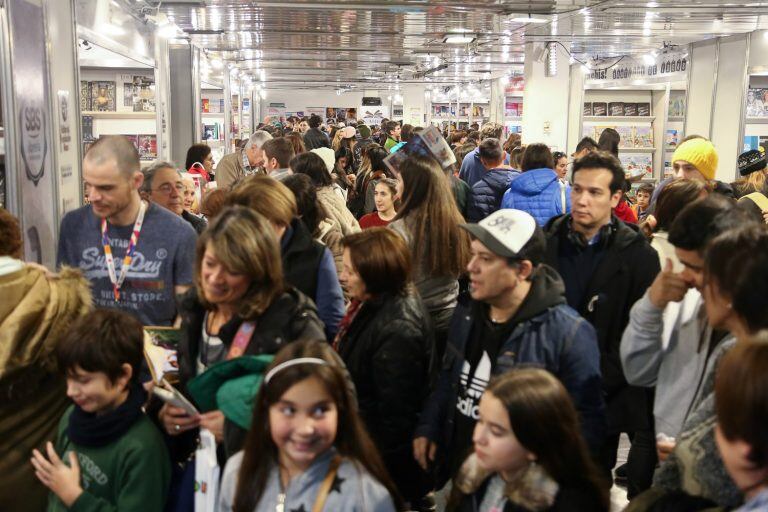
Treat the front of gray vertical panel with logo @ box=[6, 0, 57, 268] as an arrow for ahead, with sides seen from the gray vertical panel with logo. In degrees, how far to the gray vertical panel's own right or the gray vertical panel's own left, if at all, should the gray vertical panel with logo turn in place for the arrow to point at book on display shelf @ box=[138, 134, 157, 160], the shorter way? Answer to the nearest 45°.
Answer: approximately 135° to the gray vertical panel's own left

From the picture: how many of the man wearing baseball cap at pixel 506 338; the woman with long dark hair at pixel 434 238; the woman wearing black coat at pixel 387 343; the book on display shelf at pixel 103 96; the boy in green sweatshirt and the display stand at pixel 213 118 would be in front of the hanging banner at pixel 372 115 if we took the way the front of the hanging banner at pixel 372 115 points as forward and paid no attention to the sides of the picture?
6

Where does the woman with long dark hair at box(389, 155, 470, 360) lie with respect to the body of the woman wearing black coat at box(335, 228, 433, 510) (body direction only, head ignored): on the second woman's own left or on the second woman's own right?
on the second woman's own right

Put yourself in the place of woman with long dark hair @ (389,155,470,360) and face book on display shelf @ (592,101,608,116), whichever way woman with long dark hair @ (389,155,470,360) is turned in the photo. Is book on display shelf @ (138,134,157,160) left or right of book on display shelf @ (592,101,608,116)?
left

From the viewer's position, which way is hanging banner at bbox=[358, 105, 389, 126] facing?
facing the viewer

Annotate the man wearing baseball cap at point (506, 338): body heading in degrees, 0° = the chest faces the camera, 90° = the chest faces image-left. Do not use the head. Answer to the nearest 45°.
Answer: approximately 45°

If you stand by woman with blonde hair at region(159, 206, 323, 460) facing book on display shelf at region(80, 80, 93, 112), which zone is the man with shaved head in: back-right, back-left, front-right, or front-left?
front-left

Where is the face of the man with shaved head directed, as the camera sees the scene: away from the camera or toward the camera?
toward the camera

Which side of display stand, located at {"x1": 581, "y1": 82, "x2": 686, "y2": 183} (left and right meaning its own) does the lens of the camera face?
front

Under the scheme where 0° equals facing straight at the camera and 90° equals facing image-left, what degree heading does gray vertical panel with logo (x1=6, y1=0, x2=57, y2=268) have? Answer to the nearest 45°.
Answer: approximately 315°

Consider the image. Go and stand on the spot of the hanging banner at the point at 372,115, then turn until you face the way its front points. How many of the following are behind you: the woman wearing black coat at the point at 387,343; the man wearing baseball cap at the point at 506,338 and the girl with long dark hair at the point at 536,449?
0

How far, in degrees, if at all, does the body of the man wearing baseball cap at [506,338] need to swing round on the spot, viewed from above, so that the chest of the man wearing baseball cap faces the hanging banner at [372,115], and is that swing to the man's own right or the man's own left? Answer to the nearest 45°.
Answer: approximately 135° to the man's own right

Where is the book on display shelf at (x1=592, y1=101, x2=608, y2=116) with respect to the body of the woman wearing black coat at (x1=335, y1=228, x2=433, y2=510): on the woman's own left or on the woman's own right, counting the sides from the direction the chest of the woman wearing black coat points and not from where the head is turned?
on the woman's own right

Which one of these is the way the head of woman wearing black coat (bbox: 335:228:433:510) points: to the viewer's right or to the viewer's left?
to the viewer's left

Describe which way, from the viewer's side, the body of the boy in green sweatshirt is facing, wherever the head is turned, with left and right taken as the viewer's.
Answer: facing the viewer and to the left of the viewer

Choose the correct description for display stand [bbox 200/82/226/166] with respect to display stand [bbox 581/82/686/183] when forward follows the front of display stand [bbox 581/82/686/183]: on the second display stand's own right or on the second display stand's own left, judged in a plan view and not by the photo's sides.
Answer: on the second display stand's own right
